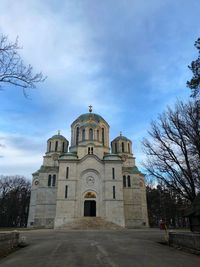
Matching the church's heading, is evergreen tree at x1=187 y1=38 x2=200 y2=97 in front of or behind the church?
in front

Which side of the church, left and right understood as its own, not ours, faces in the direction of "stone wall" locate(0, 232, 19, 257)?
front

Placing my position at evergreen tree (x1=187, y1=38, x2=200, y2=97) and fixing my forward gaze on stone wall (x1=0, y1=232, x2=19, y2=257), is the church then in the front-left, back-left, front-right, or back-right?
back-right

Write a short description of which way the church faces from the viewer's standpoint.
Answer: facing the viewer

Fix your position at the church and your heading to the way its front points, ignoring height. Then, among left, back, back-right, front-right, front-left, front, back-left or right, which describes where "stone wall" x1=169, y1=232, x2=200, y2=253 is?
front
